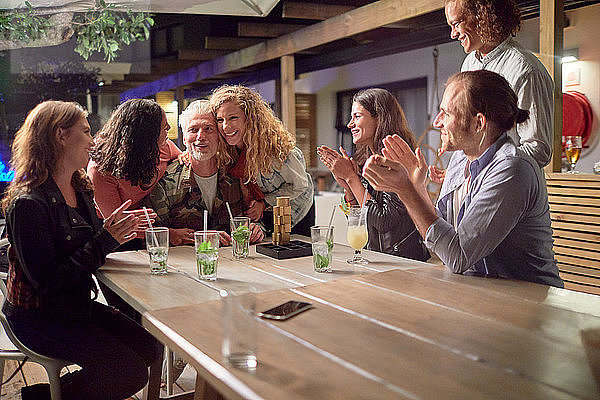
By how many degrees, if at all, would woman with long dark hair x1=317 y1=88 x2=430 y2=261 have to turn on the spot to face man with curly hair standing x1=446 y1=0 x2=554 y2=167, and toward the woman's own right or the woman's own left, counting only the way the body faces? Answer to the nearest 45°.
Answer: approximately 180°

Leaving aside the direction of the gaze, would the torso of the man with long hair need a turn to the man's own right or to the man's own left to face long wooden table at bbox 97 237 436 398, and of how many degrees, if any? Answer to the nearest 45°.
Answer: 0° — they already face it

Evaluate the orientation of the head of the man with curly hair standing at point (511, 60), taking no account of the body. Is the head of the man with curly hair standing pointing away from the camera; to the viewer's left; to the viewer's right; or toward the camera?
to the viewer's left

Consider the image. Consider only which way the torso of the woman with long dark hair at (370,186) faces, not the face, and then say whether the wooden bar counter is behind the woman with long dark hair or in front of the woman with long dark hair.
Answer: behind

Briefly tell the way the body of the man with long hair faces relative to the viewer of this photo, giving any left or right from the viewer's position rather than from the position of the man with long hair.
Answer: facing to the left of the viewer

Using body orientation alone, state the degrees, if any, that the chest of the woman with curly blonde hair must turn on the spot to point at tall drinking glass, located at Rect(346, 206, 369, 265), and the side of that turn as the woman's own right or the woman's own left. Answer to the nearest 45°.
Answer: approximately 90° to the woman's own left

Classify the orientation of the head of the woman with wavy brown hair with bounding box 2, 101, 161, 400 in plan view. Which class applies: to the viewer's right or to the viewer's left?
to the viewer's right

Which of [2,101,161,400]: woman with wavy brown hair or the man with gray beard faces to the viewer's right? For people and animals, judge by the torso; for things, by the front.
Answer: the woman with wavy brown hair

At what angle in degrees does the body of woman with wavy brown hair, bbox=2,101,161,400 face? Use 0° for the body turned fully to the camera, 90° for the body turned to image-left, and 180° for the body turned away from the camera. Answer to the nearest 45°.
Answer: approximately 270°
